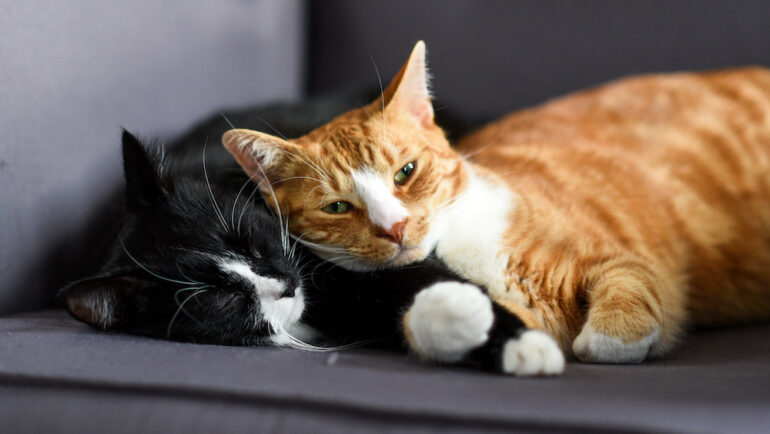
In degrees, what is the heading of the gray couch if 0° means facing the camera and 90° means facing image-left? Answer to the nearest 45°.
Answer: approximately 0°
